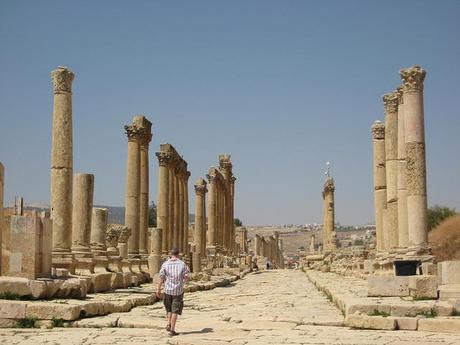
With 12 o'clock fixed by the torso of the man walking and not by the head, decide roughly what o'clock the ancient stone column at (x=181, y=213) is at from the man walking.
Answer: The ancient stone column is roughly at 12 o'clock from the man walking.

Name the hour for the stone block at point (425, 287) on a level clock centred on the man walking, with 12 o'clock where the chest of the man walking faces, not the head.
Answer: The stone block is roughly at 2 o'clock from the man walking.

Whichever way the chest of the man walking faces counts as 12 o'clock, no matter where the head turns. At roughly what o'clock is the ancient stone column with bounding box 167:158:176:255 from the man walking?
The ancient stone column is roughly at 12 o'clock from the man walking.

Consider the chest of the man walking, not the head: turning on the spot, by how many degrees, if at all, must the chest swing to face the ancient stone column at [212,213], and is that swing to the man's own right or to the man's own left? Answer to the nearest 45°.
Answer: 0° — they already face it

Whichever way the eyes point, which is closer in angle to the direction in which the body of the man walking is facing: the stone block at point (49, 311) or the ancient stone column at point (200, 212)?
the ancient stone column

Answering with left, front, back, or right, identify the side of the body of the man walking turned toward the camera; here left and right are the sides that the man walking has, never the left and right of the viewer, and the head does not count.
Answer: back

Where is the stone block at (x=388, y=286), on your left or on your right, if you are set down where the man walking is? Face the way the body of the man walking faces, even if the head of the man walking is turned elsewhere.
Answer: on your right

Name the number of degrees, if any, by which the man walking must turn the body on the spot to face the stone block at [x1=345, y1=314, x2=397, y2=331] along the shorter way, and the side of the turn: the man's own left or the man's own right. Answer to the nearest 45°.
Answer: approximately 90° to the man's own right

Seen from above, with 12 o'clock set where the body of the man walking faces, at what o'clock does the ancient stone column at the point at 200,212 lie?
The ancient stone column is roughly at 12 o'clock from the man walking.

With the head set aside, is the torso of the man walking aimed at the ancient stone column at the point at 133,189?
yes

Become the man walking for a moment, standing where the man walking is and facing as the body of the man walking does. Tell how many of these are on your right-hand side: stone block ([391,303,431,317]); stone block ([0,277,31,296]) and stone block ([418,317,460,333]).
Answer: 2

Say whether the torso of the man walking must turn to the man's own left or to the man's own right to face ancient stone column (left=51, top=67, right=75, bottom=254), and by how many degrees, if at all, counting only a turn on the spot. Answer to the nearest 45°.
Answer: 0° — they already face it

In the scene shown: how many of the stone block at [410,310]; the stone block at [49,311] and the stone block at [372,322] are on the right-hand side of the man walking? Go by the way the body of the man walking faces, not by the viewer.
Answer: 2
